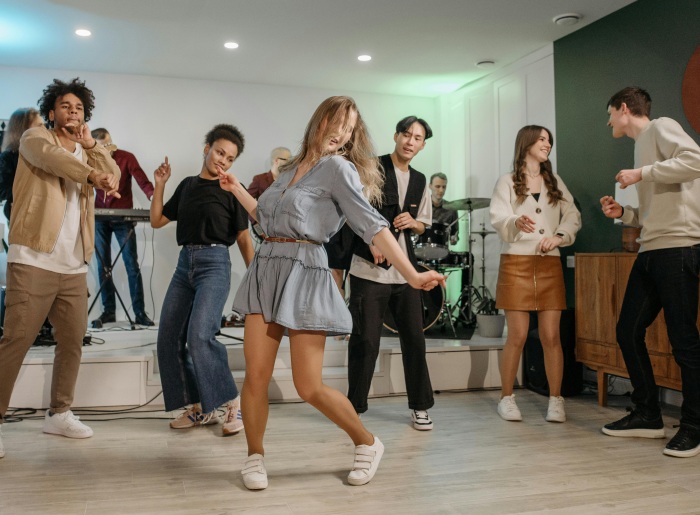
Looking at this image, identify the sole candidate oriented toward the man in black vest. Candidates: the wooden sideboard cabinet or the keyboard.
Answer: the wooden sideboard cabinet

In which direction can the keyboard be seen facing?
away from the camera

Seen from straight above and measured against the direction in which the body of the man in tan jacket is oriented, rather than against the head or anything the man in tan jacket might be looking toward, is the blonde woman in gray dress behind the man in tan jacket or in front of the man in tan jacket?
in front

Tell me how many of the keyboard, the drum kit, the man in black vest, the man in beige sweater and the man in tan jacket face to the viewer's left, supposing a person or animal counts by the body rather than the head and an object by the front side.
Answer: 1

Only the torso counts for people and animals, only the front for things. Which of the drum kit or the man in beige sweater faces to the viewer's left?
the man in beige sweater

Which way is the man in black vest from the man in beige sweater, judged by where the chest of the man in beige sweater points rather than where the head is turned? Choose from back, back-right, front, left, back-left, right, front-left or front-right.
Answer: front

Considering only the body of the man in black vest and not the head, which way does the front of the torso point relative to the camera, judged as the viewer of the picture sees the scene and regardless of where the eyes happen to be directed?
toward the camera

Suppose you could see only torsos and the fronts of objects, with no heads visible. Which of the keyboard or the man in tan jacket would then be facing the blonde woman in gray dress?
the man in tan jacket

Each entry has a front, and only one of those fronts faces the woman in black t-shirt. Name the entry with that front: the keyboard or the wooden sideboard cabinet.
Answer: the wooden sideboard cabinet

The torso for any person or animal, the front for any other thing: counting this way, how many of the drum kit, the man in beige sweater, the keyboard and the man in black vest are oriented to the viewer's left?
1

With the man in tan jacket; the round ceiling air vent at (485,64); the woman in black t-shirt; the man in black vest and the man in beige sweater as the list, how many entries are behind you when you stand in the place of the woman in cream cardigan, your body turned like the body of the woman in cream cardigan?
1

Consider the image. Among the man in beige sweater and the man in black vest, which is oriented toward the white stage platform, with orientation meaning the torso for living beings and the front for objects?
the man in beige sweater

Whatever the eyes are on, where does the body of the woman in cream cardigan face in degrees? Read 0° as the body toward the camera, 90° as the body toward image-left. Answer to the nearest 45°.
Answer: approximately 0°

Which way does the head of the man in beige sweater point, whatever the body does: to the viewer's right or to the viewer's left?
to the viewer's left
